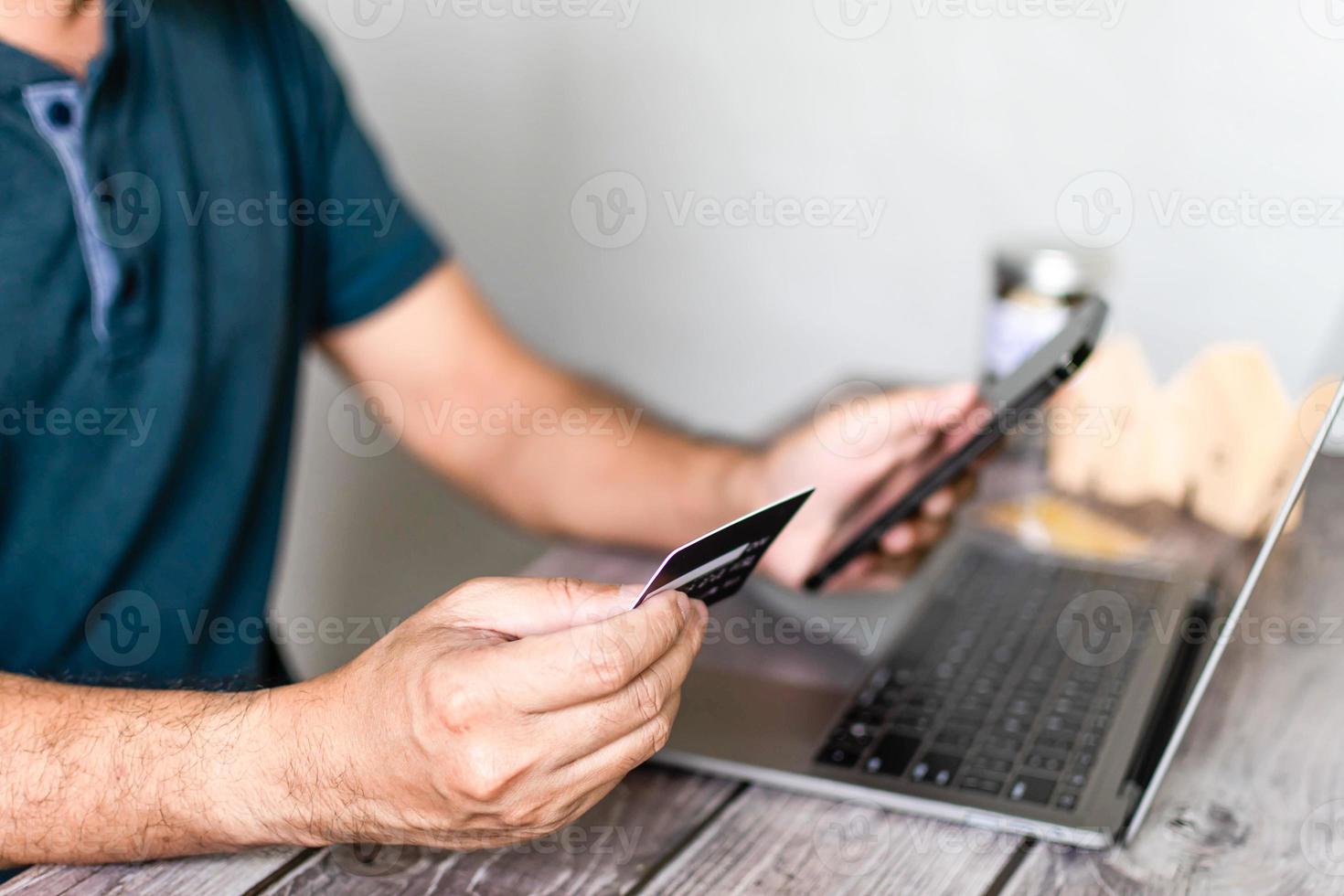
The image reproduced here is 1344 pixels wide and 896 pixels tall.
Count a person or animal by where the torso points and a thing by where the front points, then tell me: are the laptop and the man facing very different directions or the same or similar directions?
very different directions

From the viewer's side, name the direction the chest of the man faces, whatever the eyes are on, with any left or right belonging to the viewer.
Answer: facing the viewer and to the right of the viewer

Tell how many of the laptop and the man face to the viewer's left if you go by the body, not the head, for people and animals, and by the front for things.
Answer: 1

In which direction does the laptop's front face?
to the viewer's left
